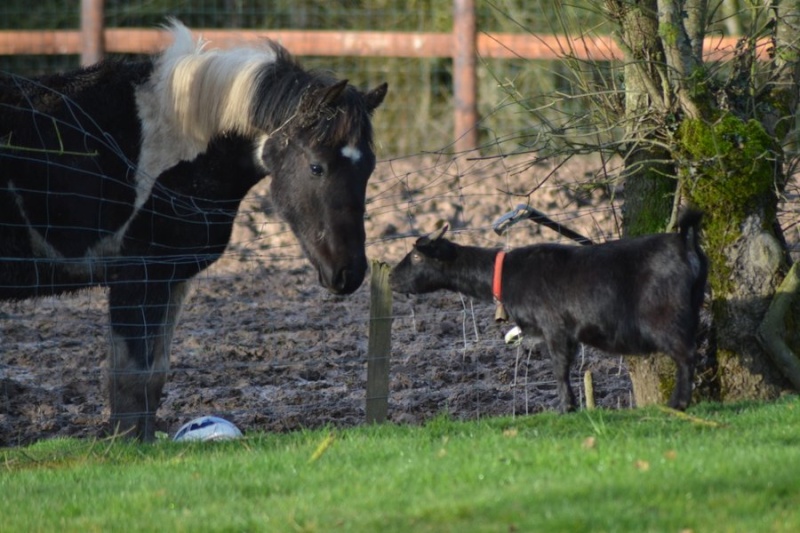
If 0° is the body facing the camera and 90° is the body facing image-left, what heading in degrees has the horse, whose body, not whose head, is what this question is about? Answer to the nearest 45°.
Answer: approximately 270°

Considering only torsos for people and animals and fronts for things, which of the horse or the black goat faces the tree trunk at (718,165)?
the horse

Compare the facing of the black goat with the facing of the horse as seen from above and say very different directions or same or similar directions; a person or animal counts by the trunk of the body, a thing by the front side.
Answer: very different directions

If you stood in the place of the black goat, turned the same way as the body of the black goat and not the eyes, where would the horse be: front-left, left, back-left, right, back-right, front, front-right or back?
front

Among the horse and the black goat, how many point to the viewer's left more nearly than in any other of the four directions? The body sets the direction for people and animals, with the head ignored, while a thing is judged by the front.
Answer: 1

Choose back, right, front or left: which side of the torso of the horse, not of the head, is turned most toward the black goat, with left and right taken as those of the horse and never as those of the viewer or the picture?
front

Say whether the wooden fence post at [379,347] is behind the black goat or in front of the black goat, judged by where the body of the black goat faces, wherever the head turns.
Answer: in front

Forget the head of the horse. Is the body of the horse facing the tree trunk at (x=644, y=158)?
yes

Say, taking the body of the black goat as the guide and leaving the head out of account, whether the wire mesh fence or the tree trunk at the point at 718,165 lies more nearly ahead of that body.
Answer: the wire mesh fence

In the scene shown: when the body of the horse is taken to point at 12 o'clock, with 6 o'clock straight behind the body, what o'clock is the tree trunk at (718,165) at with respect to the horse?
The tree trunk is roughly at 12 o'clock from the horse.

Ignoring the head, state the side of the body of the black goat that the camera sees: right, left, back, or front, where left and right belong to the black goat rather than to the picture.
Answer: left
